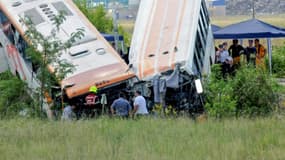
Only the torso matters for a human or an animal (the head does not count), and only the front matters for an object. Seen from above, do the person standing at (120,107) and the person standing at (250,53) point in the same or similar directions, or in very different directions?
very different directions

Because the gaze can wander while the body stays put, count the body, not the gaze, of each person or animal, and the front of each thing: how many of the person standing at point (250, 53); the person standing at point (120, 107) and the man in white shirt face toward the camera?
1

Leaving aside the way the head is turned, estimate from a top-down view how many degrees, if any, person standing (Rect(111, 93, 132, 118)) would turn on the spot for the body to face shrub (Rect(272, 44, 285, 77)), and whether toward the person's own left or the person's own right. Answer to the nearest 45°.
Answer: approximately 45° to the person's own right

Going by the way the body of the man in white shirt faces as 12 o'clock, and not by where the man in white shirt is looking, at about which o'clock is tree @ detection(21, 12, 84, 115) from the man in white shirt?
The tree is roughly at 11 o'clock from the man in white shirt.

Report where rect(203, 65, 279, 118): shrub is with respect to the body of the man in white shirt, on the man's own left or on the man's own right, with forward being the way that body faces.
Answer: on the man's own right

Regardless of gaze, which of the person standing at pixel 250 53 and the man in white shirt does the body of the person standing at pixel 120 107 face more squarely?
the person standing

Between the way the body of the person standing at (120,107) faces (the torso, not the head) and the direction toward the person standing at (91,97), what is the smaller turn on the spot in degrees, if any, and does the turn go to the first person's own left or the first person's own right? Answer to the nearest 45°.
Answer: approximately 45° to the first person's own left

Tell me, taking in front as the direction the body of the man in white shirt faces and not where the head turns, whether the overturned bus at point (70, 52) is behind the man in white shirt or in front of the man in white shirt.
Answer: in front

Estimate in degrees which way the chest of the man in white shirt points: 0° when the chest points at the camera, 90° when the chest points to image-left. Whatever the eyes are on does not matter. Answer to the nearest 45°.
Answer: approximately 135°

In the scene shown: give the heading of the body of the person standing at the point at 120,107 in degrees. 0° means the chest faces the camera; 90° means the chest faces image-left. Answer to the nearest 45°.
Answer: approximately 180°

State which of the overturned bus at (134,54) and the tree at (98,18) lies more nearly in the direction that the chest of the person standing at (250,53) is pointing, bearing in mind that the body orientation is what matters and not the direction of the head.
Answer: the overturned bus

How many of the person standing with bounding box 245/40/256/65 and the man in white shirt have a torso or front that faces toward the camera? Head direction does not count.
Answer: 1

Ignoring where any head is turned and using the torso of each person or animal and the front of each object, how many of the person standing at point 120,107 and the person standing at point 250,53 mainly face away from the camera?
1

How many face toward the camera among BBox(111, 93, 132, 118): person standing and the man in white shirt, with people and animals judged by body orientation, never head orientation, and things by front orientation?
0
